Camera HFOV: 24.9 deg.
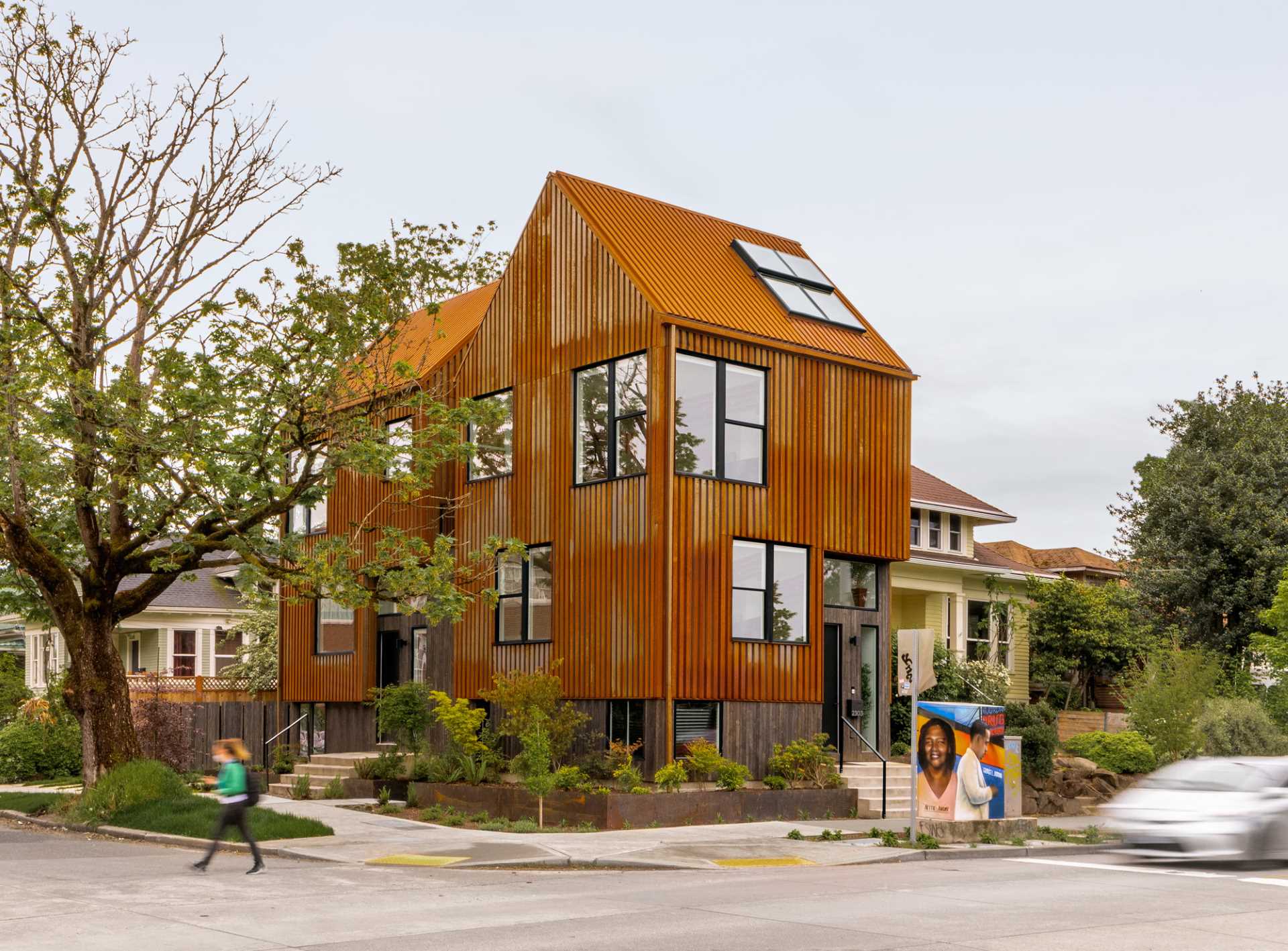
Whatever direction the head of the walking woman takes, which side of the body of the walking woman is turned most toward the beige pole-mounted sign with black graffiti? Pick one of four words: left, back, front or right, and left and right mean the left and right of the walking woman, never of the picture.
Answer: back

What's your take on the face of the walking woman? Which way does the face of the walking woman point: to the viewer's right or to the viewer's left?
to the viewer's left

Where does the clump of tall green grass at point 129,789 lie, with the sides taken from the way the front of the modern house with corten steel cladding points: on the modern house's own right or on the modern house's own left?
on the modern house's own right

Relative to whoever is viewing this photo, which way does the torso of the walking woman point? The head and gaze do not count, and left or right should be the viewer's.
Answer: facing to the left of the viewer

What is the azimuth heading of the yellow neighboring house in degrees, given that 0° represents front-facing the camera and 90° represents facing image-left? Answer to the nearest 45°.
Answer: approximately 315°

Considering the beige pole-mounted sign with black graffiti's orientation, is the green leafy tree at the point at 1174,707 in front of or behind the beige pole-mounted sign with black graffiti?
behind

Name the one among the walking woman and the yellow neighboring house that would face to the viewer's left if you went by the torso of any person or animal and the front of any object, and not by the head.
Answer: the walking woman
